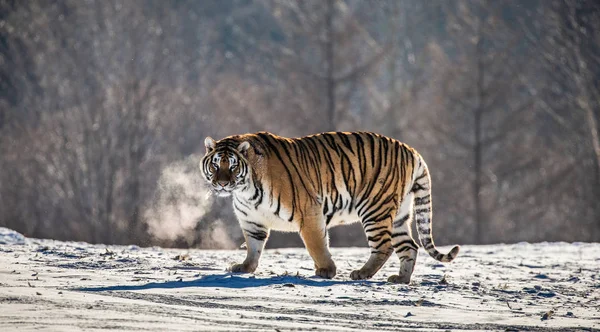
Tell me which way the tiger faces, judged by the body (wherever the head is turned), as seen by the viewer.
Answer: to the viewer's left

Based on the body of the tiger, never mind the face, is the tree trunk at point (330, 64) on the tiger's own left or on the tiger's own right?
on the tiger's own right

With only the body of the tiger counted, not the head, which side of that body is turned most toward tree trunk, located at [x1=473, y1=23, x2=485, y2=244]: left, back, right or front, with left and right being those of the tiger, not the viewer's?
right
